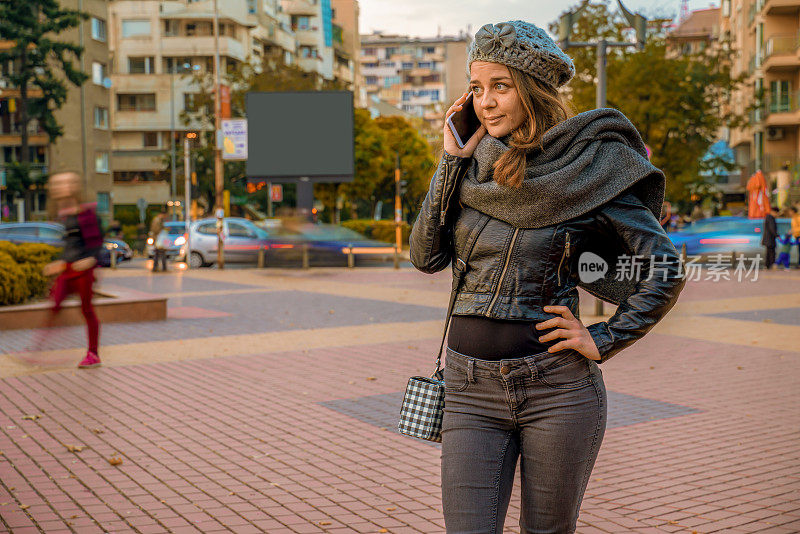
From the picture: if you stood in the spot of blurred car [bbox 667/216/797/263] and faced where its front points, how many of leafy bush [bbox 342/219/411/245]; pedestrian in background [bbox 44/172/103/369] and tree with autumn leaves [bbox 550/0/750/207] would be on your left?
1

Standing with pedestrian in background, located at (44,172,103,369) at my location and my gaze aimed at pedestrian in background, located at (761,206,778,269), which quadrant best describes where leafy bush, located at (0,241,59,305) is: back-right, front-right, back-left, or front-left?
front-left

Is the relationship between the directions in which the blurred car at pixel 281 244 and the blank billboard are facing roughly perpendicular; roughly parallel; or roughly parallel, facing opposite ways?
roughly perpendicular

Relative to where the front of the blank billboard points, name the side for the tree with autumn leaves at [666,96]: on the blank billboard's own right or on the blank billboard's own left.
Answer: on the blank billboard's own left

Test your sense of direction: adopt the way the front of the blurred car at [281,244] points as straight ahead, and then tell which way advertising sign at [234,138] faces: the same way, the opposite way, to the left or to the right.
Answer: to the right

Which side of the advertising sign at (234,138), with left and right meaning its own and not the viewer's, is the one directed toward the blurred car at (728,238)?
left

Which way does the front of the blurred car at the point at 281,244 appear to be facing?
to the viewer's right

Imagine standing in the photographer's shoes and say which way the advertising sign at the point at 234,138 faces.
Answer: facing the viewer

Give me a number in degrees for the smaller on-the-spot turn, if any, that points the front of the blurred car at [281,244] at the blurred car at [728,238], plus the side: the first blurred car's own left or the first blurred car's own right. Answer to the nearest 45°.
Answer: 0° — it already faces it

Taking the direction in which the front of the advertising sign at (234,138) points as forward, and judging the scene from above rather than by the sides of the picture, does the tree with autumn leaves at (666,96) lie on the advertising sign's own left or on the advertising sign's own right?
on the advertising sign's own left

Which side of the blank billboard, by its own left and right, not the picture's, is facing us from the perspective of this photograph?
front
